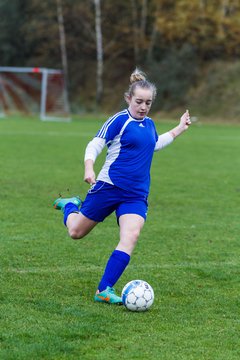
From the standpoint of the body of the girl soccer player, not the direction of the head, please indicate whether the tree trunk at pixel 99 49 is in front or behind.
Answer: behind

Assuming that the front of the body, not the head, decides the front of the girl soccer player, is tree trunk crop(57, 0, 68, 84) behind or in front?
behind
